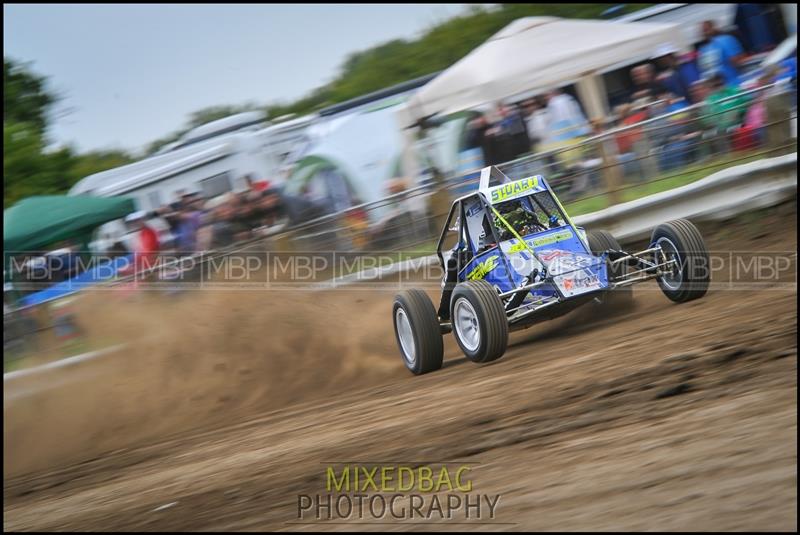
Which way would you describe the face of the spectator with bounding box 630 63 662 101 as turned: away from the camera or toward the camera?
toward the camera

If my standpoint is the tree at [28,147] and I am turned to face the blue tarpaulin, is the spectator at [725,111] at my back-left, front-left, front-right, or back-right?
front-left

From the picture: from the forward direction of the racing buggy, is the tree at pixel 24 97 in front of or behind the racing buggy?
behind

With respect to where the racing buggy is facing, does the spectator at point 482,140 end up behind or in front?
behind
